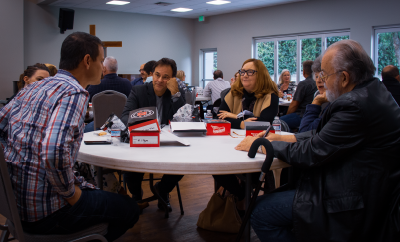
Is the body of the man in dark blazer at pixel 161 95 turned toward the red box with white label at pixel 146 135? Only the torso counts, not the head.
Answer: yes

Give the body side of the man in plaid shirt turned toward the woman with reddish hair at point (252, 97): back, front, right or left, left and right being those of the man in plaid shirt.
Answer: front

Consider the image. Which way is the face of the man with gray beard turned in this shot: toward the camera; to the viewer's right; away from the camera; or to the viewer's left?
to the viewer's left

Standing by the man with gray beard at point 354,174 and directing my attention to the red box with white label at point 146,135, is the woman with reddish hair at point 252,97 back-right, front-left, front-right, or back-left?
front-right

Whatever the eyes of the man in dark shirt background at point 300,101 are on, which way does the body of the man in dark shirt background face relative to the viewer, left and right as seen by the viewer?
facing away from the viewer and to the left of the viewer

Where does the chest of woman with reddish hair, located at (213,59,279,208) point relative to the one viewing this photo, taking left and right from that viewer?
facing the viewer and to the left of the viewer

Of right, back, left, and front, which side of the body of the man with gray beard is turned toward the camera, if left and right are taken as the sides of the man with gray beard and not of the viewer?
left

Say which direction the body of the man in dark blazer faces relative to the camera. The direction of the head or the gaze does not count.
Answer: toward the camera

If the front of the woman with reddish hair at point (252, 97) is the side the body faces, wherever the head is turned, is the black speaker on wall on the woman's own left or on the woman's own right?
on the woman's own right

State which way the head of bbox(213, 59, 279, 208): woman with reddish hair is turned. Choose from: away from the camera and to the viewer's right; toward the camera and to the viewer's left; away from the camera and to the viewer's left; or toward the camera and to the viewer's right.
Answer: toward the camera and to the viewer's left

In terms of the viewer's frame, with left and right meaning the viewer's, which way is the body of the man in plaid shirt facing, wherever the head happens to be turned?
facing away from the viewer and to the right of the viewer

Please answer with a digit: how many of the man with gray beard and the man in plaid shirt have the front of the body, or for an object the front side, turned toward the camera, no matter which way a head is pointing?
0
